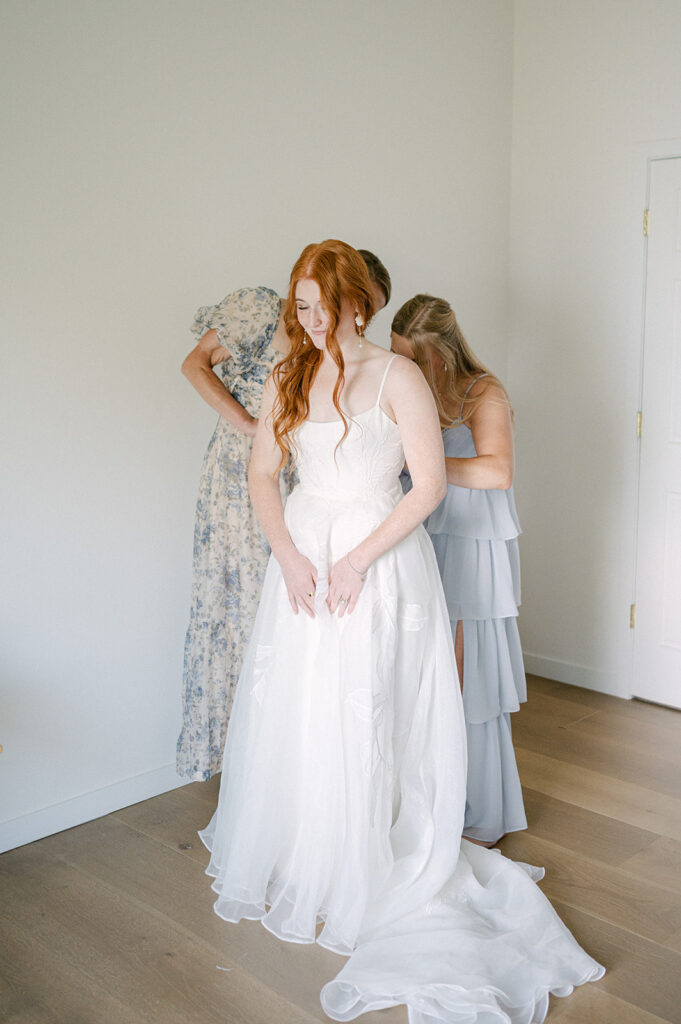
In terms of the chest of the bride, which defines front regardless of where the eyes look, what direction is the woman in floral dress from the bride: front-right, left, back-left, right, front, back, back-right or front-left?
right

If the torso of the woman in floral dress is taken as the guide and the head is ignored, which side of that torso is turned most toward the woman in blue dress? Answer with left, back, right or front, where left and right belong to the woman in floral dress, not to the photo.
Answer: front

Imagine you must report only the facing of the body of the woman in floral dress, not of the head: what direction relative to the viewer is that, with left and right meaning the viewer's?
facing to the right of the viewer

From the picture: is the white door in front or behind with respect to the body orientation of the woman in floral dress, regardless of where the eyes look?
in front

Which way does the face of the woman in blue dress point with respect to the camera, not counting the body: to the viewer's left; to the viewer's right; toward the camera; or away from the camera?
to the viewer's left

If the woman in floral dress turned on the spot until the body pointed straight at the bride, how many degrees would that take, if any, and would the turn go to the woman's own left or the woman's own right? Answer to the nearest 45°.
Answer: approximately 45° to the woman's own right

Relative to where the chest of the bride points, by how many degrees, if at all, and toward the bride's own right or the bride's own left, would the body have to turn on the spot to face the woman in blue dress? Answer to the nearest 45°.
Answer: approximately 180°

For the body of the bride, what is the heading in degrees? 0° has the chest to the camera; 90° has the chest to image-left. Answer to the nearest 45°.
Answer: approximately 45°

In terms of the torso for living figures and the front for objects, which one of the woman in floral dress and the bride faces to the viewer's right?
the woman in floral dress

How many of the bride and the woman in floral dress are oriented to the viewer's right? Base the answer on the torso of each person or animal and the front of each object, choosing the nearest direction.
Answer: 1
